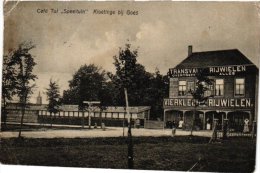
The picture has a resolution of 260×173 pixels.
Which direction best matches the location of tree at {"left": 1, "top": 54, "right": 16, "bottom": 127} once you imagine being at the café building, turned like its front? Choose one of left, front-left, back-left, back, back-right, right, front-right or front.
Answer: right

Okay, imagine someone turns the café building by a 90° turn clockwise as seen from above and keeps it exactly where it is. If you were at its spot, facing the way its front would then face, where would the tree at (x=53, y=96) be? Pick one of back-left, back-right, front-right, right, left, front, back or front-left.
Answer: front

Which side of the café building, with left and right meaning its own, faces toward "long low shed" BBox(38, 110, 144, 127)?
right

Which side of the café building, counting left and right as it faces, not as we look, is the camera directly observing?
front

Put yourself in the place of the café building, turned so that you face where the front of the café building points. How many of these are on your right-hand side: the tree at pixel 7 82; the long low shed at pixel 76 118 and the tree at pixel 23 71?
3

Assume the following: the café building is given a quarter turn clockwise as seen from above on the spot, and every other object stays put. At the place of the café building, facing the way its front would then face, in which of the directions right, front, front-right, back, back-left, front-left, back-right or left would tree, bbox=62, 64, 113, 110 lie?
front
